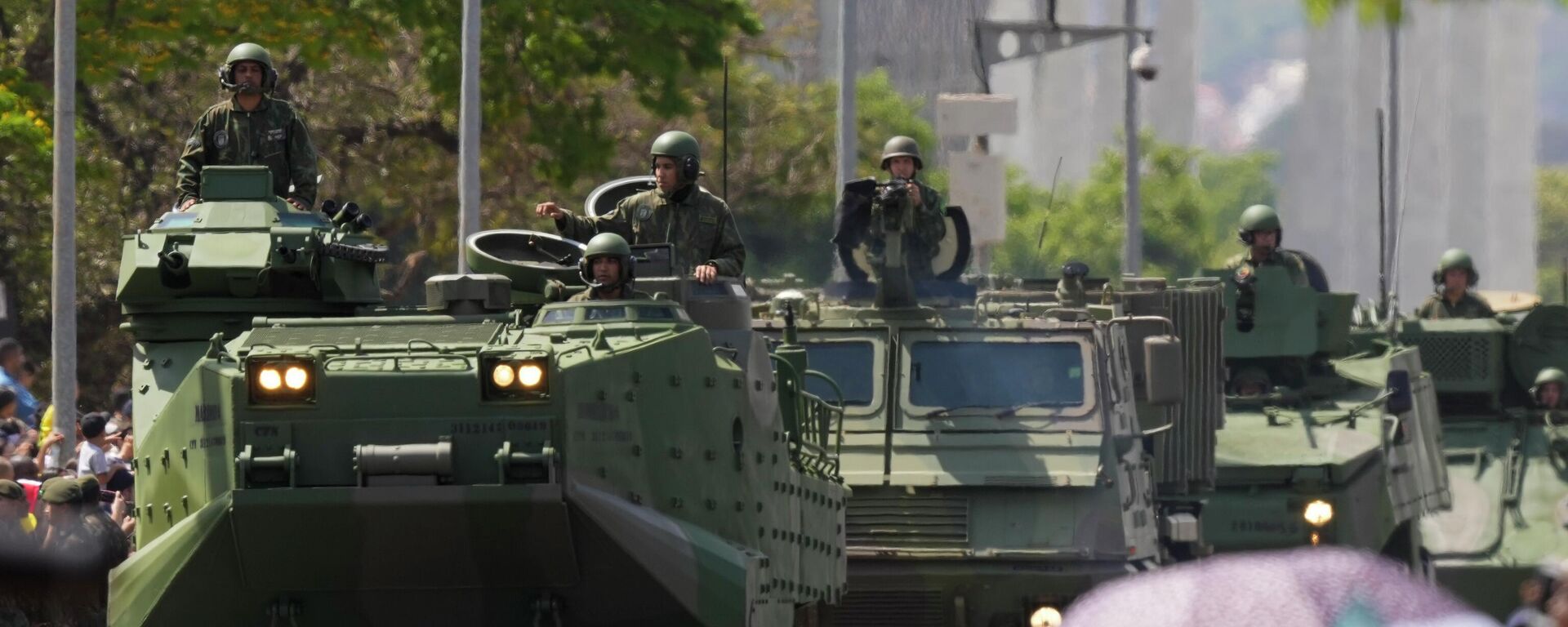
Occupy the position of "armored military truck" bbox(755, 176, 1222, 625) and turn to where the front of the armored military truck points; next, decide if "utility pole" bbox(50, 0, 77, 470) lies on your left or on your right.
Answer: on your right

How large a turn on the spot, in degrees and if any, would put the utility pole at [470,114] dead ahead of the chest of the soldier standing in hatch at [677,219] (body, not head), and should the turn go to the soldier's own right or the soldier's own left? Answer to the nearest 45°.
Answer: approximately 135° to the soldier's own right

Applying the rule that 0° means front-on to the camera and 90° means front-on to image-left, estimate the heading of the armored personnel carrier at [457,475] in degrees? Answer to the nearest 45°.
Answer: approximately 0°

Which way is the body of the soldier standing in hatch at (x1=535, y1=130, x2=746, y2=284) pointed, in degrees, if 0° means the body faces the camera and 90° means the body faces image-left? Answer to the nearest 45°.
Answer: approximately 45°

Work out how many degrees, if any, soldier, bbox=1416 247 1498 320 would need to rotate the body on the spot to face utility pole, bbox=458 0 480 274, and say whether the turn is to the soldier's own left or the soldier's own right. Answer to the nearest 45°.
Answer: approximately 45° to the soldier's own right
